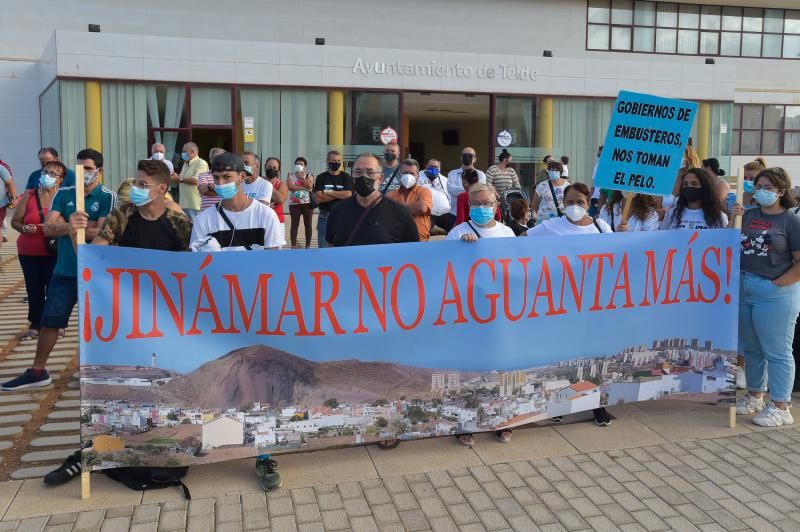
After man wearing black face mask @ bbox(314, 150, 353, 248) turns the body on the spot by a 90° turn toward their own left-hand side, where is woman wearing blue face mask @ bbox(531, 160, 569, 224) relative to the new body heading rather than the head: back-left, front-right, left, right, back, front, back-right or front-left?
front

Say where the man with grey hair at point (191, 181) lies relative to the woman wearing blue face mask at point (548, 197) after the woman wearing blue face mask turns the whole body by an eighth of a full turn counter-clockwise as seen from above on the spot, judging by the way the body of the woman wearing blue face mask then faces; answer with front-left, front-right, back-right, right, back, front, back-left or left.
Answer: back-right

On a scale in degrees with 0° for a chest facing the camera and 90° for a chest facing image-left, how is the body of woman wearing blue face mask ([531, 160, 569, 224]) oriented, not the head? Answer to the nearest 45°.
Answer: approximately 0°

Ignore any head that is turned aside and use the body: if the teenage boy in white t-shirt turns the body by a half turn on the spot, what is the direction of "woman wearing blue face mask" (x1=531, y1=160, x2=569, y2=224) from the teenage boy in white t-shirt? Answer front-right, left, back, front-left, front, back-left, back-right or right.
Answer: front-right

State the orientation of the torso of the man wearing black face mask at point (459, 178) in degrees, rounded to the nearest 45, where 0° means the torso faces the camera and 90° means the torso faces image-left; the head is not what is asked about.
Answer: approximately 0°

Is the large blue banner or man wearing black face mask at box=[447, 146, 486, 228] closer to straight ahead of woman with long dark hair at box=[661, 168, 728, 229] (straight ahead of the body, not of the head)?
the large blue banner
